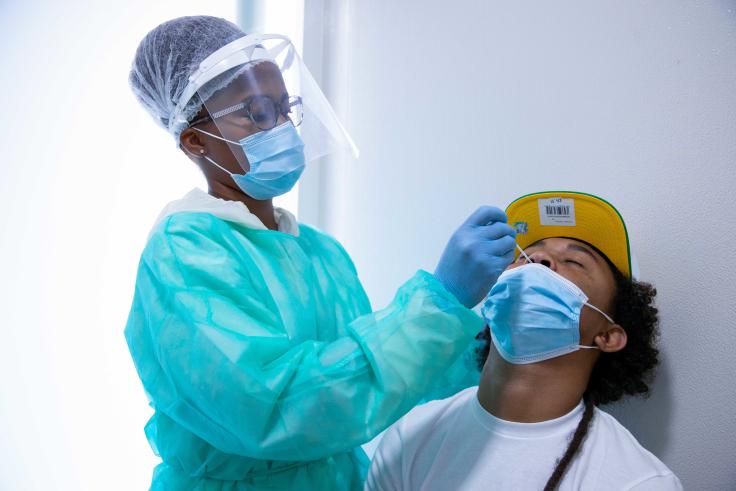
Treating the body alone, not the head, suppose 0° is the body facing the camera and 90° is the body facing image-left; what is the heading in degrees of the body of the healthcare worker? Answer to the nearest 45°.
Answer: approximately 315°

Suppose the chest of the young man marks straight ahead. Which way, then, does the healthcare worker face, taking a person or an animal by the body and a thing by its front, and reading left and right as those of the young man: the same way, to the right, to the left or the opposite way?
to the left

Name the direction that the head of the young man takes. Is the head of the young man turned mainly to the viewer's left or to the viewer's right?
to the viewer's left

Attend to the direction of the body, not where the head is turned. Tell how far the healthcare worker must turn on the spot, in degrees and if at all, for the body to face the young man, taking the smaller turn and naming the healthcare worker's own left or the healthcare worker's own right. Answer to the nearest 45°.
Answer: approximately 45° to the healthcare worker's own left

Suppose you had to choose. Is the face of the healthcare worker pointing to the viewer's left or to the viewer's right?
to the viewer's right

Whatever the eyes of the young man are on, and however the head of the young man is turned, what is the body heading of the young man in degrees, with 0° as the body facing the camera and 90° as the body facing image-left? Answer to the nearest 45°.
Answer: approximately 45°

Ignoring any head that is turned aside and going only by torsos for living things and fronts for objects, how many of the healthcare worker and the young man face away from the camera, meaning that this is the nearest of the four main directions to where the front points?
0
